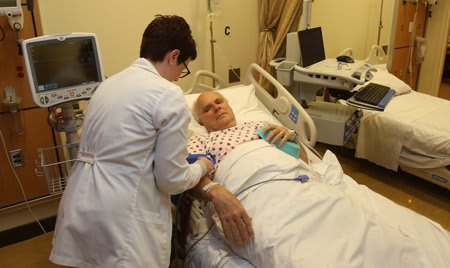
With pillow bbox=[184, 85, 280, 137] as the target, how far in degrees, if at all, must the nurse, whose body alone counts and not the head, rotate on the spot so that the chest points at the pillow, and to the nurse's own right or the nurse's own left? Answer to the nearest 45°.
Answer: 0° — they already face it

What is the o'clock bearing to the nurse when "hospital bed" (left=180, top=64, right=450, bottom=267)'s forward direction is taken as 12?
The nurse is roughly at 4 o'clock from the hospital bed.

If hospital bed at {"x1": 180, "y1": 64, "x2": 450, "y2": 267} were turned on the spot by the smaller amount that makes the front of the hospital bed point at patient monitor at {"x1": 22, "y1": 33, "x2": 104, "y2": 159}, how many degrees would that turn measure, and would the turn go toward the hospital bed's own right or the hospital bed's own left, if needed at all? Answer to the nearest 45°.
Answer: approximately 135° to the hospital bed's own right

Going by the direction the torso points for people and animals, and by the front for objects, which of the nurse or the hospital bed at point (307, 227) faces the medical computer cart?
the nurse

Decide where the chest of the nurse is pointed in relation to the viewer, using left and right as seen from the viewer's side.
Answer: facing away from the viewer and to the right of the viewer

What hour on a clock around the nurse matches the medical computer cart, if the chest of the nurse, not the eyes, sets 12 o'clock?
The medical computer cart is roughly at 12 o'clock from the nurse.

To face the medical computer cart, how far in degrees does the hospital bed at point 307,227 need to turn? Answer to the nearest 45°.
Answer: approximately 135° to its left
